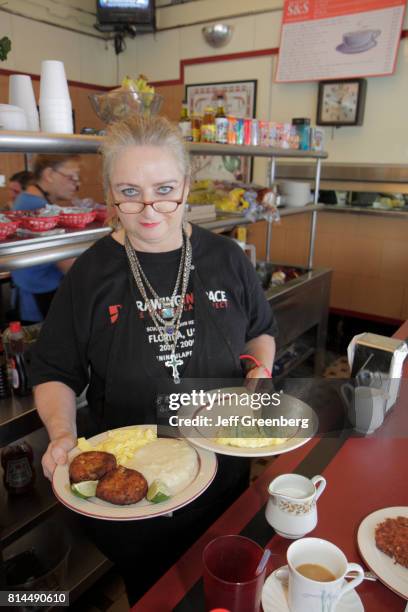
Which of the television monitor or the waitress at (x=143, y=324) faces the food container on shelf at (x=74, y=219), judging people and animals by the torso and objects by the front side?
the television monitor

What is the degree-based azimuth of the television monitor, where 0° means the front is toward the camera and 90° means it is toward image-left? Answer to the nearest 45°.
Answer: approximately 0°
